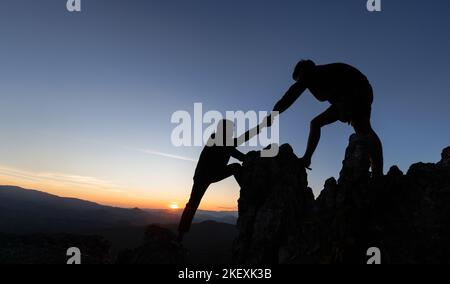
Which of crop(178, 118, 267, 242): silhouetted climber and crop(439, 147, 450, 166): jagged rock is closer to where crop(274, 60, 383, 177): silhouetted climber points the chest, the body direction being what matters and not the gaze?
the silhouetted climber

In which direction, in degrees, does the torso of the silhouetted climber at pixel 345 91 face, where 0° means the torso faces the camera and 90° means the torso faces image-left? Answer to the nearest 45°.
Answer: approximately 90°

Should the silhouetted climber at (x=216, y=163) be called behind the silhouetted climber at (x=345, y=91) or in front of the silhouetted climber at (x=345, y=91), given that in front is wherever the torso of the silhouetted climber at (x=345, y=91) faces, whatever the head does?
in front

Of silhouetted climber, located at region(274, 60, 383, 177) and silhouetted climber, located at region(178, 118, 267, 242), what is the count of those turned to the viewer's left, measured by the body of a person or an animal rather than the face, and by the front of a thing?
1

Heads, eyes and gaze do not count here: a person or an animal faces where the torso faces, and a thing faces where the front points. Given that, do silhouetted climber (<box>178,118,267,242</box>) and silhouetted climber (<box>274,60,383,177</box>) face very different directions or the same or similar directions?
very different directions

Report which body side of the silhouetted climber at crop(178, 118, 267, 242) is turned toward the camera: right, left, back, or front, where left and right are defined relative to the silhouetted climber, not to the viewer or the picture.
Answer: right

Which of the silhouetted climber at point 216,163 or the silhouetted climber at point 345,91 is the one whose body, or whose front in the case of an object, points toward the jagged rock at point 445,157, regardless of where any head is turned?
the silhouetted climber at point 216,163

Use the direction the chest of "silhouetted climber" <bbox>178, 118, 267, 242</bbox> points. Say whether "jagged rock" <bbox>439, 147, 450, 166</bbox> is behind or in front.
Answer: in front
